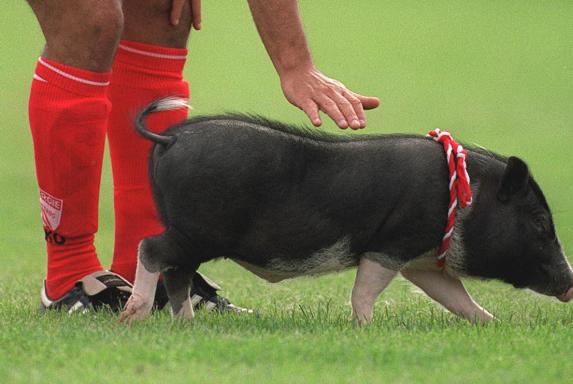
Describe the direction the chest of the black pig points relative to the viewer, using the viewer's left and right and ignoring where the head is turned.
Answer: facing to the right of the viewer
